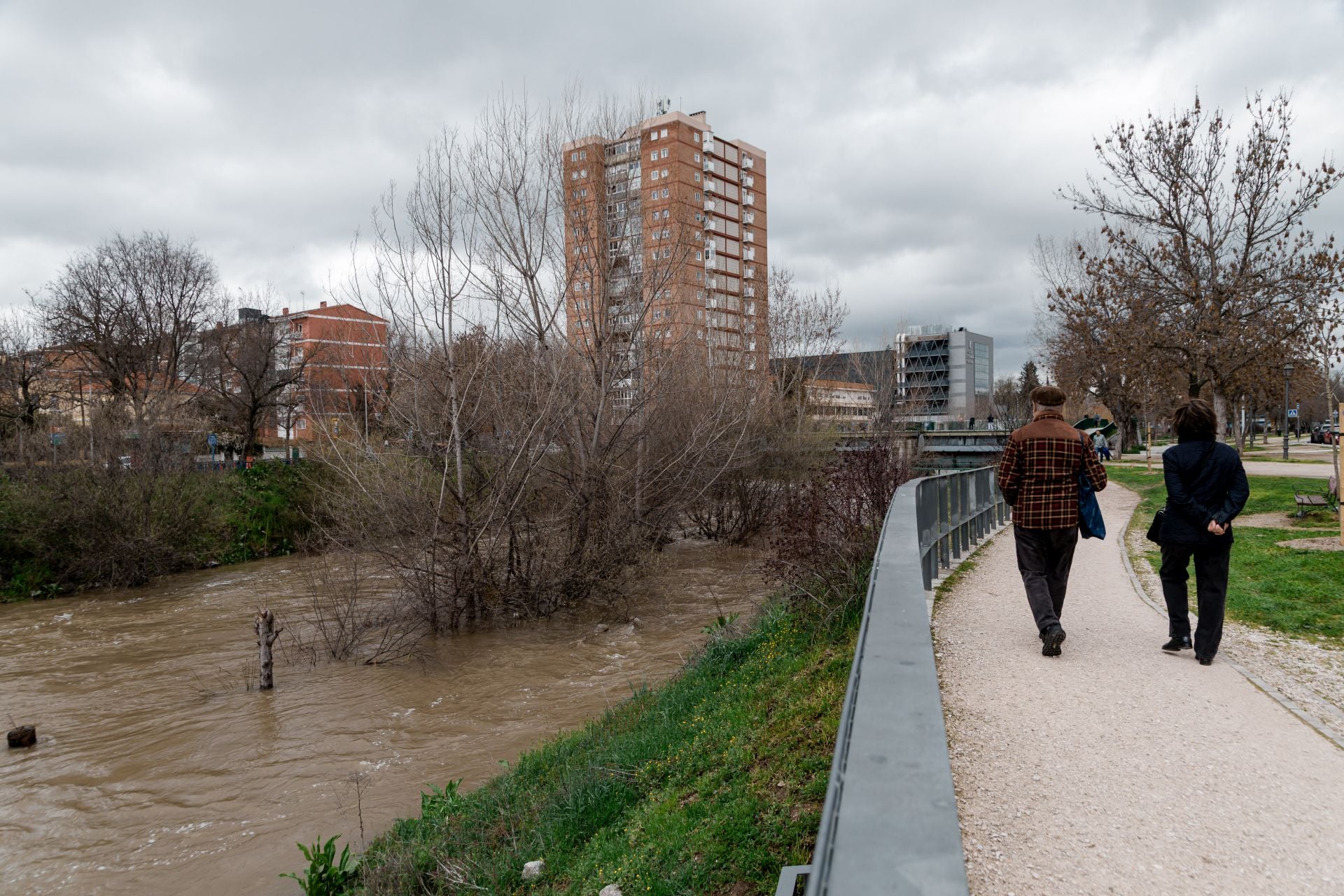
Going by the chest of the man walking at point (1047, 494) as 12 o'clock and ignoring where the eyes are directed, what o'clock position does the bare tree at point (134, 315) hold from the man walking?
The bare tree is roughly at 10 o'clock from the man walking.

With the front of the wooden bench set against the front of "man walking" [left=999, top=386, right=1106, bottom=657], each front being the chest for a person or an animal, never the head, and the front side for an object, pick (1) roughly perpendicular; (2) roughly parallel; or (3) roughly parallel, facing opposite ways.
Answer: roughly perpendicular

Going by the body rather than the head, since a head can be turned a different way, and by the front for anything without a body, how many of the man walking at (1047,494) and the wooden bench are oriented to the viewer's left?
1

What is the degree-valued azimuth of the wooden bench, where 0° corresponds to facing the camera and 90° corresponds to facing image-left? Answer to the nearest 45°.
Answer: approximately 90°

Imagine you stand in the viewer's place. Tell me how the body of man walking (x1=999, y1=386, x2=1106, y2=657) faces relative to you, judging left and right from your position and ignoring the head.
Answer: facing away from the viewer

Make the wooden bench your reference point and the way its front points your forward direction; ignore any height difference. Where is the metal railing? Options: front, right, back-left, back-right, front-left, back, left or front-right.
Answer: left

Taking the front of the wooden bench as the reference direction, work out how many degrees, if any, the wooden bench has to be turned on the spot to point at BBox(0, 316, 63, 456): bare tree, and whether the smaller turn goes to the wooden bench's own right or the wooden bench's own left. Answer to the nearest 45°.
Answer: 0° — it already faces it

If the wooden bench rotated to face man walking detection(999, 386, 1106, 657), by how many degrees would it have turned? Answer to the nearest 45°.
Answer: approximately 90° to its left

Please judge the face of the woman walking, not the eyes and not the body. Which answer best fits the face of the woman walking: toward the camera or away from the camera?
away from the camera

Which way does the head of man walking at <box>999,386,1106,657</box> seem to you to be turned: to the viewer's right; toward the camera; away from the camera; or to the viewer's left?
away from the camera

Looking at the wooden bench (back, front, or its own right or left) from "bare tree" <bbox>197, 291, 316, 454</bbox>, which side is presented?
front

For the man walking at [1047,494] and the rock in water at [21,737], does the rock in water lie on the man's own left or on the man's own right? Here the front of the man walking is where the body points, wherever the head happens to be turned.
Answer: on the man's own left
